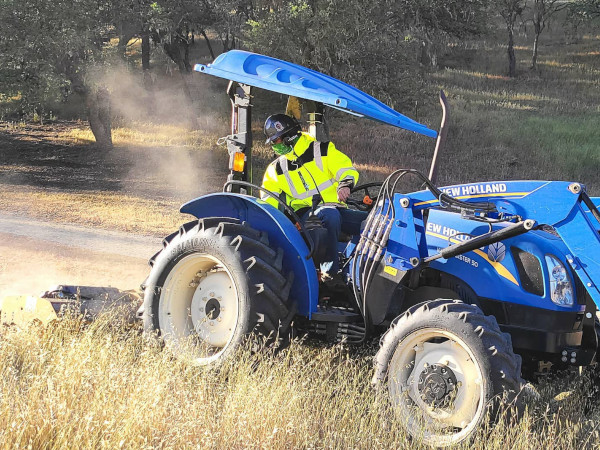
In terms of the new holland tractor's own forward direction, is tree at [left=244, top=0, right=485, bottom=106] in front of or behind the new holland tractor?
behind

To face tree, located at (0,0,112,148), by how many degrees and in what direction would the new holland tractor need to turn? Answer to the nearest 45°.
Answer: approximately 180°

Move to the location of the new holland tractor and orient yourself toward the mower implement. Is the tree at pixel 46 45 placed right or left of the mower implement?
right

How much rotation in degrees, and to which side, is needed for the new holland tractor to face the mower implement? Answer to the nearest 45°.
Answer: approximately 135° to its right

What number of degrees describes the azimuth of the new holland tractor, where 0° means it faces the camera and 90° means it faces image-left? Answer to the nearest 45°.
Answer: approximately 315°
